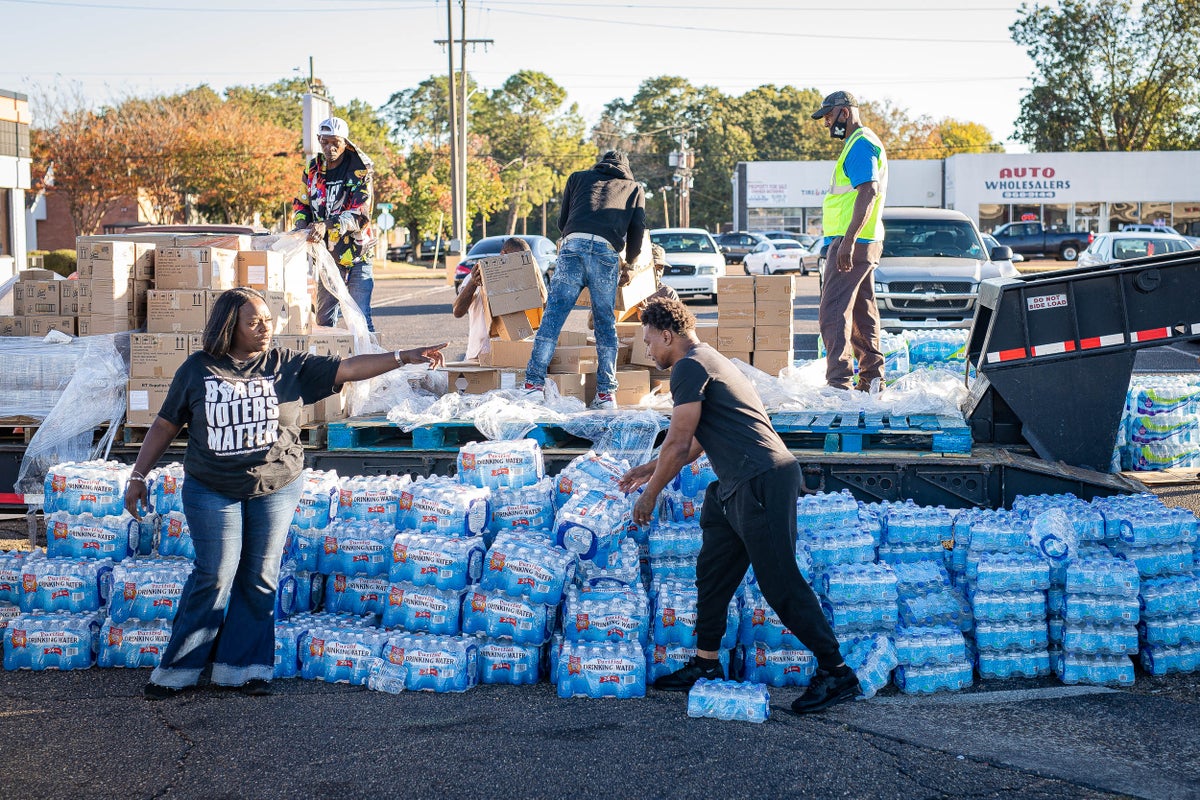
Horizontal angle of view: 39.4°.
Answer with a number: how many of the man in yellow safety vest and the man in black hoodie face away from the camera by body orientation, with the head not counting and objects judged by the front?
1

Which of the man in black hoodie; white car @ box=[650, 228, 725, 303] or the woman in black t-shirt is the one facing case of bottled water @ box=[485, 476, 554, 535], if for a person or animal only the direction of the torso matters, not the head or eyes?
the white car

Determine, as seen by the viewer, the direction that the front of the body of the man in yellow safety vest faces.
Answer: to the viewer's left

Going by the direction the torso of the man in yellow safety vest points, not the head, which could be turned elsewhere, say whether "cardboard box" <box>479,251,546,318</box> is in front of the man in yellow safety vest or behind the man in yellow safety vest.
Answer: in front

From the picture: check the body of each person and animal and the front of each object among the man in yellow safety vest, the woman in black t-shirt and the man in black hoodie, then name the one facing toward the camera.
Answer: the woman in black t-shirt

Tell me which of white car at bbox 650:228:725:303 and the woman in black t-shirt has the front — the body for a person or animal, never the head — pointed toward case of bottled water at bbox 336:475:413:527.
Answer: the white car

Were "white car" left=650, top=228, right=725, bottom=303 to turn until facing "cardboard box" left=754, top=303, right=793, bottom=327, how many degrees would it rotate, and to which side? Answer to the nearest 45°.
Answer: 0° — it already faces it

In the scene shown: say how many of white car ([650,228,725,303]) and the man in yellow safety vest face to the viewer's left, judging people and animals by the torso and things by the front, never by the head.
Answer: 1

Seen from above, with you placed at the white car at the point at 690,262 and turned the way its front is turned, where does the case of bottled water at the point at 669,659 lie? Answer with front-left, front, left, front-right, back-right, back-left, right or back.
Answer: front

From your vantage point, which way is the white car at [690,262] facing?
toward the camera

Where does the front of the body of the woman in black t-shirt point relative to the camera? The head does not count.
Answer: toward the camera

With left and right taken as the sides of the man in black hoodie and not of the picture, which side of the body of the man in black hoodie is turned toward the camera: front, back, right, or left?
back

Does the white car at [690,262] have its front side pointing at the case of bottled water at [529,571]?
yes
